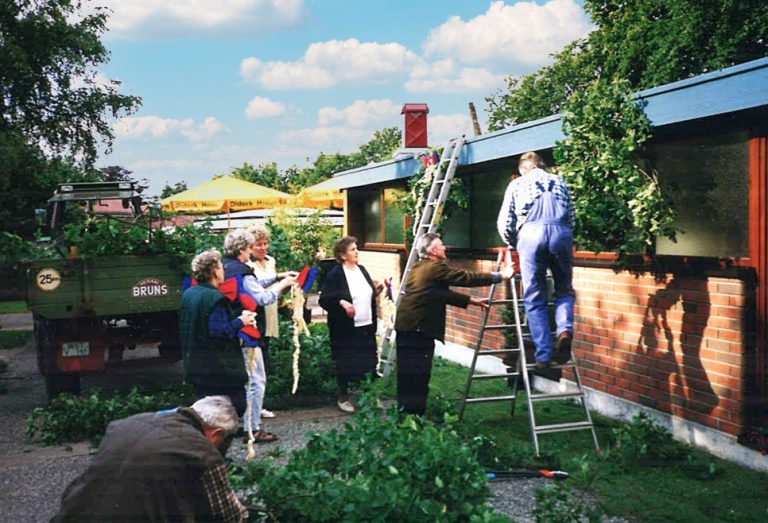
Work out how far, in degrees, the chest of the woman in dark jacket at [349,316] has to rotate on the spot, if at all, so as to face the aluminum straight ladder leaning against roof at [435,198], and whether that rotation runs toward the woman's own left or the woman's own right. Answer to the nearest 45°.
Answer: approximately 90° to the woman's own left

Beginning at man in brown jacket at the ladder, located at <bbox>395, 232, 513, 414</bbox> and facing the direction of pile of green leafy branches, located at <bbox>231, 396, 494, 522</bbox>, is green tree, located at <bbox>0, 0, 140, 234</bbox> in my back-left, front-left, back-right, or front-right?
back-right

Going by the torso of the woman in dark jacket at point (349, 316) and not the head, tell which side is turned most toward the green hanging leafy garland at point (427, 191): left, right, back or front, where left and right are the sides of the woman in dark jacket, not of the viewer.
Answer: left

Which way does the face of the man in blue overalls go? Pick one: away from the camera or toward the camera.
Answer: away from the camera

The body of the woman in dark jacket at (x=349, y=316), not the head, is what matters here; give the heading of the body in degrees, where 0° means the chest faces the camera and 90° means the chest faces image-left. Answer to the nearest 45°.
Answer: approximately 315°

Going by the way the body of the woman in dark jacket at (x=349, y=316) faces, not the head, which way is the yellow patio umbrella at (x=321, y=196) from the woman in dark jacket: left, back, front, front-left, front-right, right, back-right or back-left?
back-left

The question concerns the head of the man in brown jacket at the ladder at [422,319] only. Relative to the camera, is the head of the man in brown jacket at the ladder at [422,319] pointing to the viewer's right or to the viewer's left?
to the viewer's right

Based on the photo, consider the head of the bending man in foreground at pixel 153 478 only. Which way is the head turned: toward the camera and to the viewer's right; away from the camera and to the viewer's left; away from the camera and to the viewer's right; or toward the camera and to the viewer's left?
away from the camera and to the viewer's right

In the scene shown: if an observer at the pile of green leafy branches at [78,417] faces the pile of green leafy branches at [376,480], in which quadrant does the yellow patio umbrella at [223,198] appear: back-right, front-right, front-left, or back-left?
back-left
